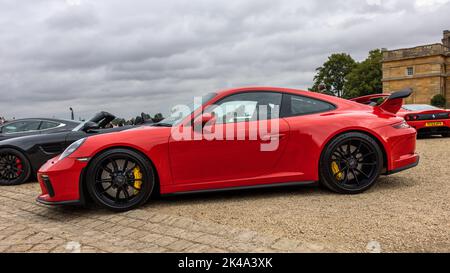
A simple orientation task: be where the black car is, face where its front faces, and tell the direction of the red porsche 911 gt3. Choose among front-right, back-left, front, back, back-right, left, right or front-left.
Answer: back-left

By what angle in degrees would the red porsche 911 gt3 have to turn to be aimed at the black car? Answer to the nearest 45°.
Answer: approximately 45° to its right

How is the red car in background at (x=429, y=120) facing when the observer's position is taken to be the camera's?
facing away from the viewer and to the left of the viewer

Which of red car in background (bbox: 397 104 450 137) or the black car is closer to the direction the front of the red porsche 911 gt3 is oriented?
the black car

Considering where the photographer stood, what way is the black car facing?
facing to the left of the viewer

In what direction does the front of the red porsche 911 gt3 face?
to the viewer's left

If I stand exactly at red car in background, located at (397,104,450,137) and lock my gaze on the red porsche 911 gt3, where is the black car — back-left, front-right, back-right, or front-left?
front-right

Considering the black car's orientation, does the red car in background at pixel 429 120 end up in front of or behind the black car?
behind

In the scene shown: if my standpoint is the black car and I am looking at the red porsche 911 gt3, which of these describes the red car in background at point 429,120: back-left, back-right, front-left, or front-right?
front-left

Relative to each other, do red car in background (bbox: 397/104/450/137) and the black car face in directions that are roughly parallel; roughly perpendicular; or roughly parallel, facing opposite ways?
roughly perpendicular

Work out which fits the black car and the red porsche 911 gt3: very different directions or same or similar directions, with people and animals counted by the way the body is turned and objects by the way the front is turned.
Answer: same or similar directions

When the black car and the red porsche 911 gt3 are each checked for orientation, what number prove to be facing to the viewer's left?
2

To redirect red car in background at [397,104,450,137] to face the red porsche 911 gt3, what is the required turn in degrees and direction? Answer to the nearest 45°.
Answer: approximately 135° to its left

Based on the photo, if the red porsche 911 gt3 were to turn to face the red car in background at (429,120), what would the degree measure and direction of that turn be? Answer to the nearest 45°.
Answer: approximately 135° to its right
